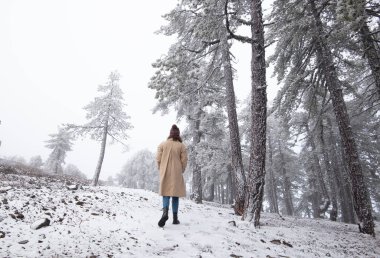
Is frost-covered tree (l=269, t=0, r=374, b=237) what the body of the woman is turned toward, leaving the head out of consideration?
no

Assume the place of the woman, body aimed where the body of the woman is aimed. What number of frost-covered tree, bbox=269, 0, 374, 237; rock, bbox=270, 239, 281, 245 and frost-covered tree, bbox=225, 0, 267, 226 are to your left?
0

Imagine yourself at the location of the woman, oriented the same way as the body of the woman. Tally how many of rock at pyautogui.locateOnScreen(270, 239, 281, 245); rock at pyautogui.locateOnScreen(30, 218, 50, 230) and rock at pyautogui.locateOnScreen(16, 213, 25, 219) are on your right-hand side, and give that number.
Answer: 1

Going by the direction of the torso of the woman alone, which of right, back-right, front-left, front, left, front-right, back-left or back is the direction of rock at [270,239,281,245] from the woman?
right

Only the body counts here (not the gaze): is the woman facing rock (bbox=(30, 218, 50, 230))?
no

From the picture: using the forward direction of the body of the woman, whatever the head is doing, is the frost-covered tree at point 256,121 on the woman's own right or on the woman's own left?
on the woman's own right

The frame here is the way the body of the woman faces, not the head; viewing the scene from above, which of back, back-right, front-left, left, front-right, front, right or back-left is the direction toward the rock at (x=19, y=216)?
left

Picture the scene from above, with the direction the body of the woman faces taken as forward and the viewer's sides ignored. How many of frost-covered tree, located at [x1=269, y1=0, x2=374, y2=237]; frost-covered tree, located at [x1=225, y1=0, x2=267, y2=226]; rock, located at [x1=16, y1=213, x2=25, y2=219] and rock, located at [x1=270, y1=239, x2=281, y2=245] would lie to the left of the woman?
1

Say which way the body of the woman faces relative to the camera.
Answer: away from the camera

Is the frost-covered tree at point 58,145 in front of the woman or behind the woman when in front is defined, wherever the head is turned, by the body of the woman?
in front
